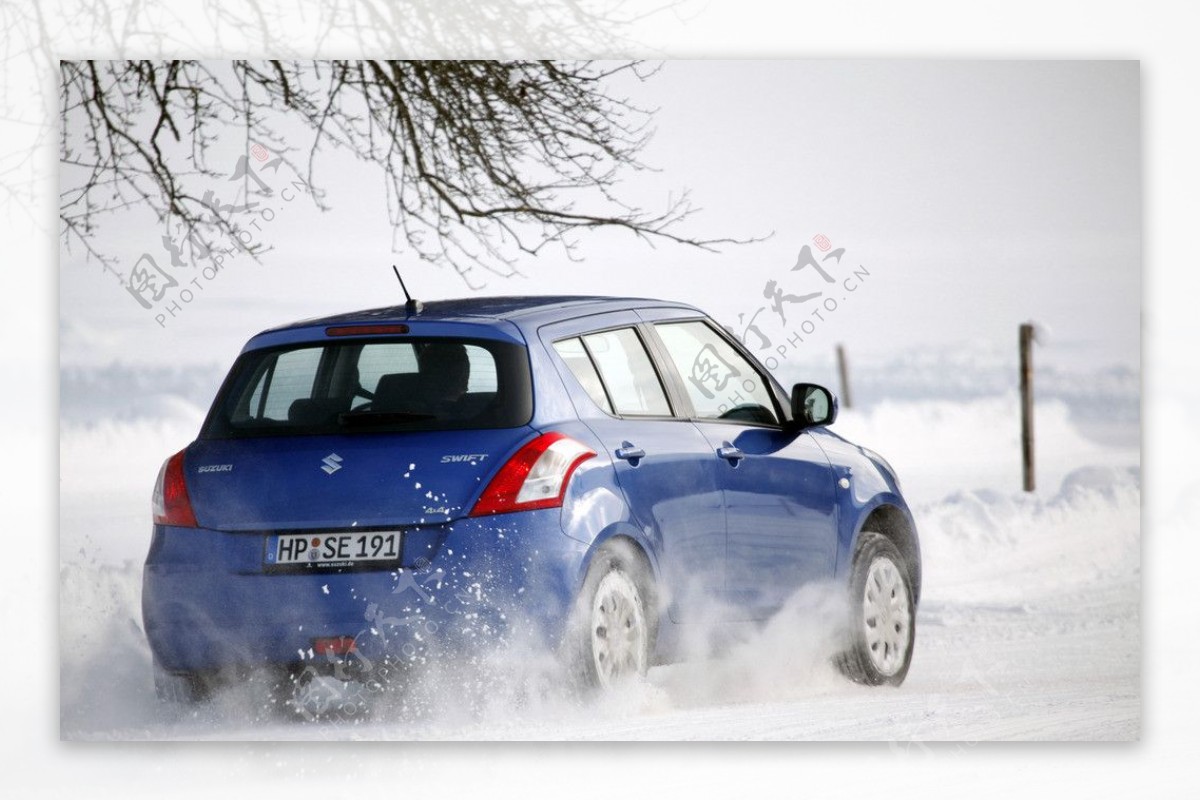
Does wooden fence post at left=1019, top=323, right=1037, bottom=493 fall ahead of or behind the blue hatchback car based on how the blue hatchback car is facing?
ahead

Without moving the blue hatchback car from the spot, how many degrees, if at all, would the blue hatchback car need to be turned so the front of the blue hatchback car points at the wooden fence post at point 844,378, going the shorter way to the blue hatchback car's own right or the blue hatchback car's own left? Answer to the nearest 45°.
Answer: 0° — it already faces it

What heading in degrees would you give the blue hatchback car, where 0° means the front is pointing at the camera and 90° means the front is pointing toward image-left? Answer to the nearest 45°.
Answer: approximately 225°
